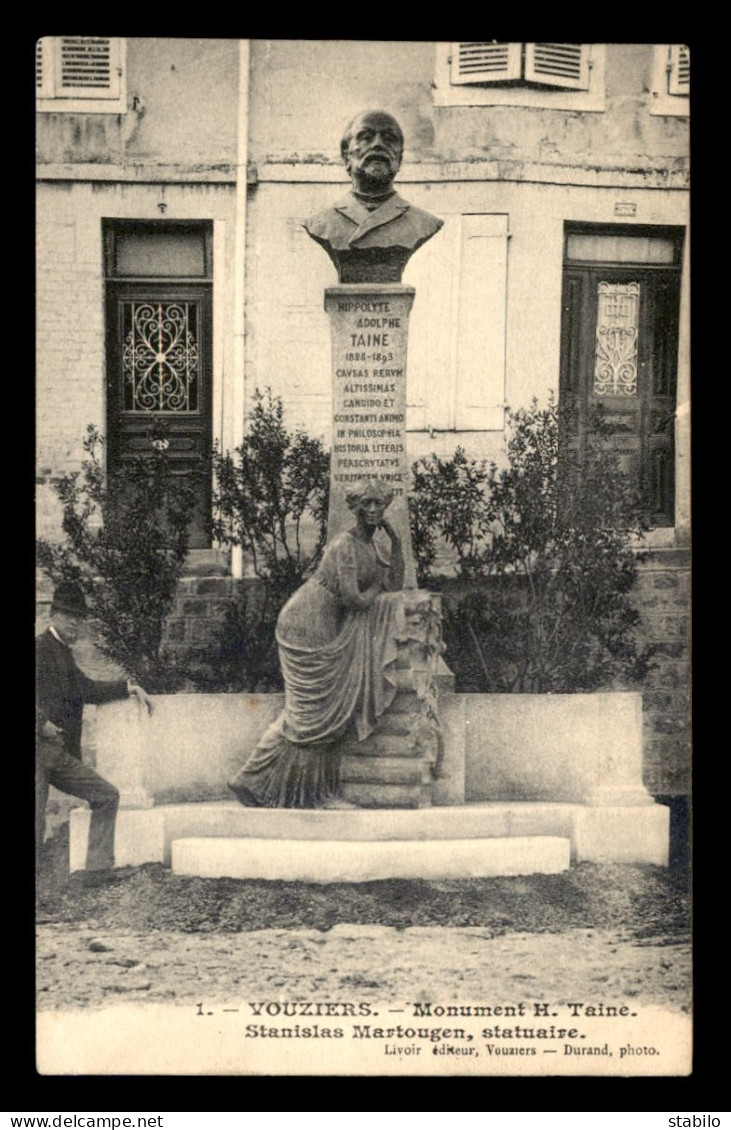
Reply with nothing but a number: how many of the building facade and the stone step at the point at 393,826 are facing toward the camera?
2

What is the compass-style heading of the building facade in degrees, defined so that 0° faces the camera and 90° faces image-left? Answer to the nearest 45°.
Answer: approximately 0°

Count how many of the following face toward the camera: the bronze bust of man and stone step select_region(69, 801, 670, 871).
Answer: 2

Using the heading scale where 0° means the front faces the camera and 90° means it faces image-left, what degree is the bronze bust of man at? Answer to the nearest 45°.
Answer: approximately 0°
